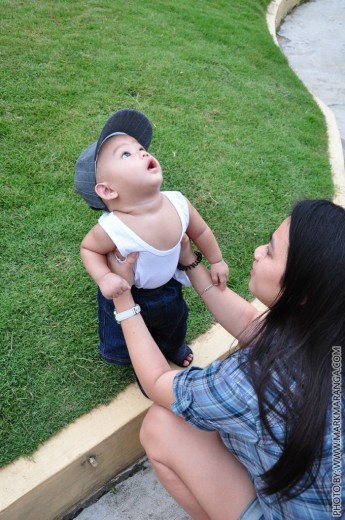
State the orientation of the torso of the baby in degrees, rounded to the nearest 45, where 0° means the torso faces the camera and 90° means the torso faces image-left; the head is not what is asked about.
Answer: approximately 315°

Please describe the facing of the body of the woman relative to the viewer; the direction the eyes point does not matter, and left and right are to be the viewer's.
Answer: facing away from the viewer and to the left of the viewer

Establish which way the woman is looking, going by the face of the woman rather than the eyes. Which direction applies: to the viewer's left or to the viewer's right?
to the viewer's left

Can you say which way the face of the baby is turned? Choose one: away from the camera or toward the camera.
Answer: toward the camera
